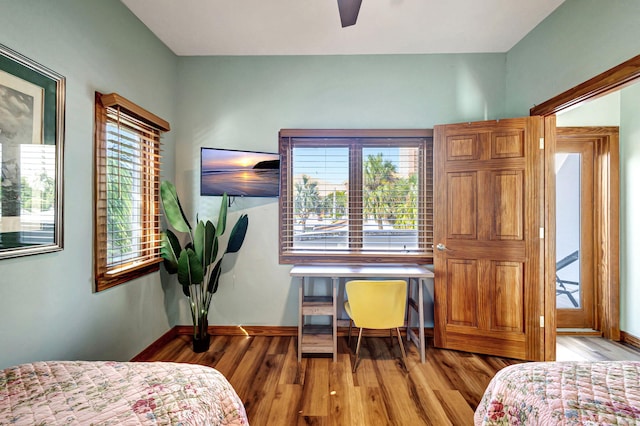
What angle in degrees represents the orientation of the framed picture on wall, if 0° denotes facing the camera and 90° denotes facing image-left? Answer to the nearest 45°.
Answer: approximately 315°

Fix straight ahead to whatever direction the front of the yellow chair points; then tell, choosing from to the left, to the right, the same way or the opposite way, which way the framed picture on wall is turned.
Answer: to the right

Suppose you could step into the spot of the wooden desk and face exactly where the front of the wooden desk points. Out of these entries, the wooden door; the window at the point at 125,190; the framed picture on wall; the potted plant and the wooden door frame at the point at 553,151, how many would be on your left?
2

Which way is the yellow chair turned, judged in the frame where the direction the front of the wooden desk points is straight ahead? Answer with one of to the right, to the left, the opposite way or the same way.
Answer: the opposite way

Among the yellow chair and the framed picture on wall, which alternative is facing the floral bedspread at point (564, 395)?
the framed picture on wall

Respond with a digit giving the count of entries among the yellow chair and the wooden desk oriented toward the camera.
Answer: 1

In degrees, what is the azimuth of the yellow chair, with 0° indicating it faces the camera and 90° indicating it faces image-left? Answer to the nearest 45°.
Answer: approximately 180°

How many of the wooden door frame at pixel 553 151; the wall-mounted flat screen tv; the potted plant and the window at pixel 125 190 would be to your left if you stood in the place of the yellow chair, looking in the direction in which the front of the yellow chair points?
3

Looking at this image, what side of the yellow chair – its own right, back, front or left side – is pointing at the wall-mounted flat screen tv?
left

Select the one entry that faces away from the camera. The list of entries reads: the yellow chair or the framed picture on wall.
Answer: the yellow chair

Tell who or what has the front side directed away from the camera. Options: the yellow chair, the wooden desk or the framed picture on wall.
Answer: the yellow chair
